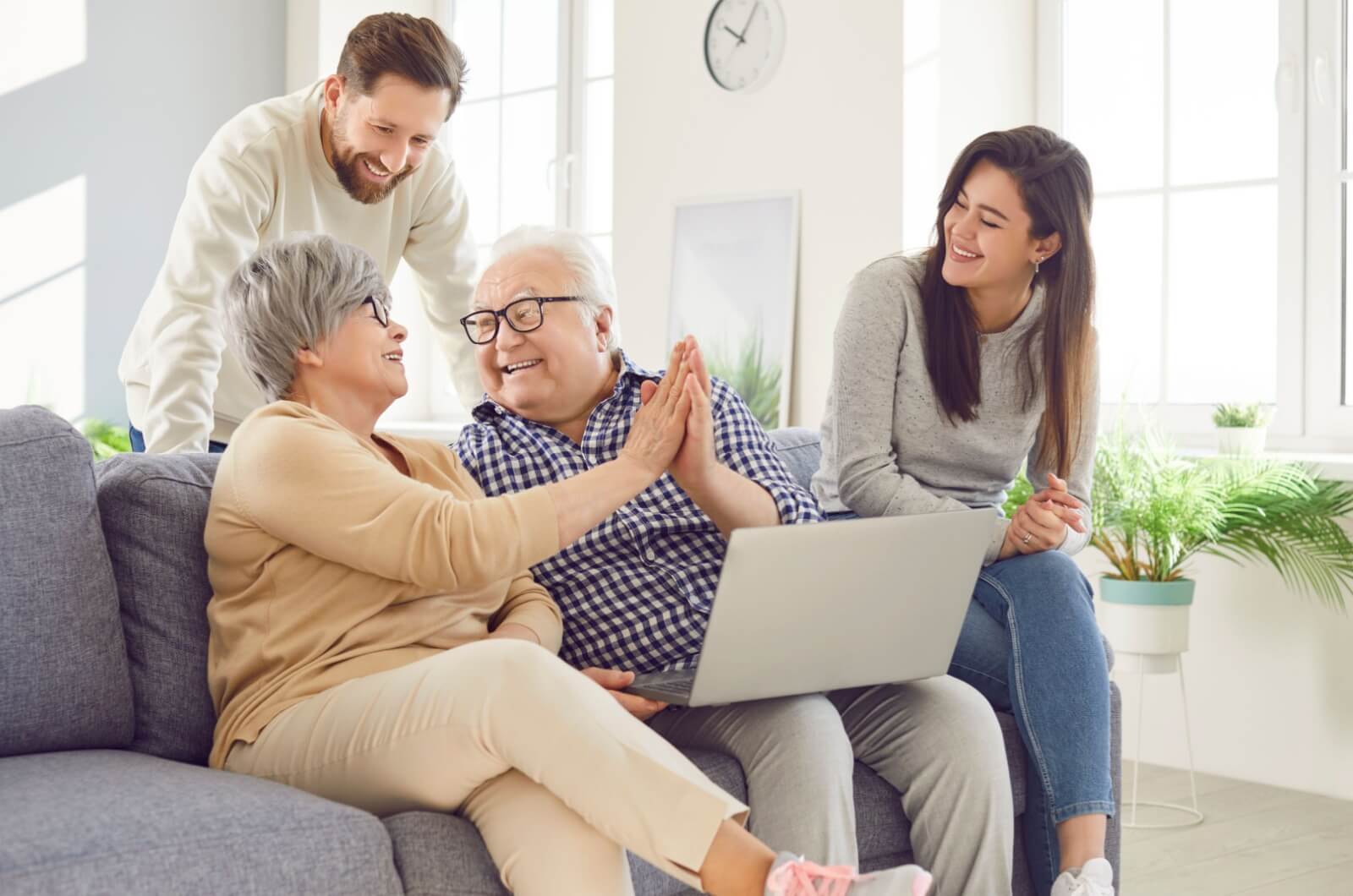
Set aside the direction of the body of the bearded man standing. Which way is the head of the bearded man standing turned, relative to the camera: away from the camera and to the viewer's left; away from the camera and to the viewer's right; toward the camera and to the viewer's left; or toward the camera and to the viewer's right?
toward the camera and to the viewer's right

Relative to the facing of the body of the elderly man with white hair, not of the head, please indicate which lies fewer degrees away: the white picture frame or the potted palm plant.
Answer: the potted palm plant

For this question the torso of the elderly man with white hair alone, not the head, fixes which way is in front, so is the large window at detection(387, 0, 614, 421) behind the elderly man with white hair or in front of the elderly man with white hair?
behind

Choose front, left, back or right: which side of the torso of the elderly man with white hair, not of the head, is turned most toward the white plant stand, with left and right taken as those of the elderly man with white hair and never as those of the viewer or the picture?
left

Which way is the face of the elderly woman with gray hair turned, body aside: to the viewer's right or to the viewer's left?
to the viewer's right

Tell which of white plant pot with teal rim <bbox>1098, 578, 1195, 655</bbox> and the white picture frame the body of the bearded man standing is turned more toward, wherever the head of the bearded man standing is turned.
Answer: the white plant pot with teal rim

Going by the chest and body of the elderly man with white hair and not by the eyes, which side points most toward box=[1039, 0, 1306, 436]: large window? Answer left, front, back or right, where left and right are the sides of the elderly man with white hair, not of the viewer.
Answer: left

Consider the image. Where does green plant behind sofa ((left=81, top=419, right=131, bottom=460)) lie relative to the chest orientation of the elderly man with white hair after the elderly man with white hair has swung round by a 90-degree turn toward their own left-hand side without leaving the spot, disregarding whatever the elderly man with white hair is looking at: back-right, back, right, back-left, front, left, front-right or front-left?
left

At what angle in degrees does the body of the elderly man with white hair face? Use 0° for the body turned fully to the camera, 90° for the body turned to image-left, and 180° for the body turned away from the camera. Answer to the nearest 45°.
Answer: approximately 315°

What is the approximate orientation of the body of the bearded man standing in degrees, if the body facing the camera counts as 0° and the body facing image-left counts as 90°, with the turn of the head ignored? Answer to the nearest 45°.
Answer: approximately 315°

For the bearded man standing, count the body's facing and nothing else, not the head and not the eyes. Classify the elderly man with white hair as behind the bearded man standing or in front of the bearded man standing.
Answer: in front
